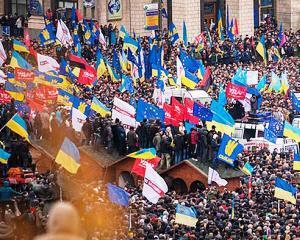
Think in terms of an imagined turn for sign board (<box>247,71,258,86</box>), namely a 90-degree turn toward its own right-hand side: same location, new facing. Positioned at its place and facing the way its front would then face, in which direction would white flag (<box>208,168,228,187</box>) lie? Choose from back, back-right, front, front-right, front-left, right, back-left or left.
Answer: left

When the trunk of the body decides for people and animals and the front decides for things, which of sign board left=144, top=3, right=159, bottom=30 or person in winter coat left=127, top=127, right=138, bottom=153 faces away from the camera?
the person in winter coat

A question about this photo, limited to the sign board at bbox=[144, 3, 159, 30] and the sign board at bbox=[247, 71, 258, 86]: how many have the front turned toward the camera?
2

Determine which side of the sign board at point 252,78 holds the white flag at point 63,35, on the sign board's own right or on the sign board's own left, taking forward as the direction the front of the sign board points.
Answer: on the sign board's own right

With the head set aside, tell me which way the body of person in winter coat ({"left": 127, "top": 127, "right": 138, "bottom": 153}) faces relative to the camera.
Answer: away from the camera

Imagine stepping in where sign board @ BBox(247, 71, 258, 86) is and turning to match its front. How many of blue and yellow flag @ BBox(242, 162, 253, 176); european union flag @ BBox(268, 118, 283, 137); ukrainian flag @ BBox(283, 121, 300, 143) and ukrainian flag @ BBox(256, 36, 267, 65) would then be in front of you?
3

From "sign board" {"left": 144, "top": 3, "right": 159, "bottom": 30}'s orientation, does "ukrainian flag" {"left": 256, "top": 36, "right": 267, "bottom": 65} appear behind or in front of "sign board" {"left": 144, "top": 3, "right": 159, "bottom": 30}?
in front

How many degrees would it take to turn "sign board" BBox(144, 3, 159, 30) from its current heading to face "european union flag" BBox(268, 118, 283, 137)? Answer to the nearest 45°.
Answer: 0° — it already faces it

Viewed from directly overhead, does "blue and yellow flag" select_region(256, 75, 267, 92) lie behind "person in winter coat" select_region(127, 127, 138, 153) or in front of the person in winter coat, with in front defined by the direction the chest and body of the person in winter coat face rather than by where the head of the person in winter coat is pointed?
in front

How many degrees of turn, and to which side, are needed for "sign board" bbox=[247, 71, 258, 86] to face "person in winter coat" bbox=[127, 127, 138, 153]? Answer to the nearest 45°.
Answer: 0° — it already faces them

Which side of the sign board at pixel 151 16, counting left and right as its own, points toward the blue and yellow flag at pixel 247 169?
front

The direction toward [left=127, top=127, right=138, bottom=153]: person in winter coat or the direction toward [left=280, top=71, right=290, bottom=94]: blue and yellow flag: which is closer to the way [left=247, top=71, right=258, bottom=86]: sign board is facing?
the person in winter coat
